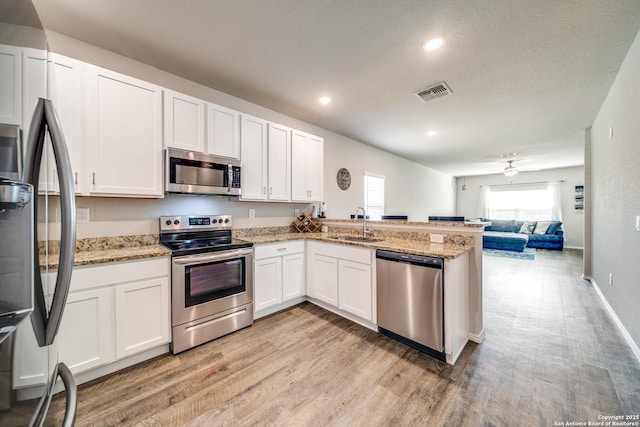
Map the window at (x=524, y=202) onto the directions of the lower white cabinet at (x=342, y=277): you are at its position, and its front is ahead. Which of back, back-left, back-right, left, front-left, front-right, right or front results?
back

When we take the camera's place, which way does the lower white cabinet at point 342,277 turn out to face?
facing the viewer and to the left of the viewer

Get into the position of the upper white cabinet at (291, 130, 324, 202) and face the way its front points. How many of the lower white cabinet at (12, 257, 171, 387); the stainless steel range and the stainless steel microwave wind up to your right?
3

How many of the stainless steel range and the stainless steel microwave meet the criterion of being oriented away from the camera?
0

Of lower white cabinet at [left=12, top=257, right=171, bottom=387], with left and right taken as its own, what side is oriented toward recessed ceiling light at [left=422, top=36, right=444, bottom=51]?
front

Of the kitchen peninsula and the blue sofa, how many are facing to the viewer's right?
0

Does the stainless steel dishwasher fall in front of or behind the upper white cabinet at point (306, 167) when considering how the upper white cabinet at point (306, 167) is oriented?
in front

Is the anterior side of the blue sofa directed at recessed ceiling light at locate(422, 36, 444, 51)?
yes

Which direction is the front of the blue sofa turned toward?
toward the camera

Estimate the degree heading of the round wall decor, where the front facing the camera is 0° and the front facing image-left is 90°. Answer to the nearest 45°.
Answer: approximately 315°

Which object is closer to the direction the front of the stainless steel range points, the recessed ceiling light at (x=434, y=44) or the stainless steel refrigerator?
the recessed ceiling light

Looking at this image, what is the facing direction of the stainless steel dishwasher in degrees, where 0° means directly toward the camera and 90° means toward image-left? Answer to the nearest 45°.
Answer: approximately 45°
